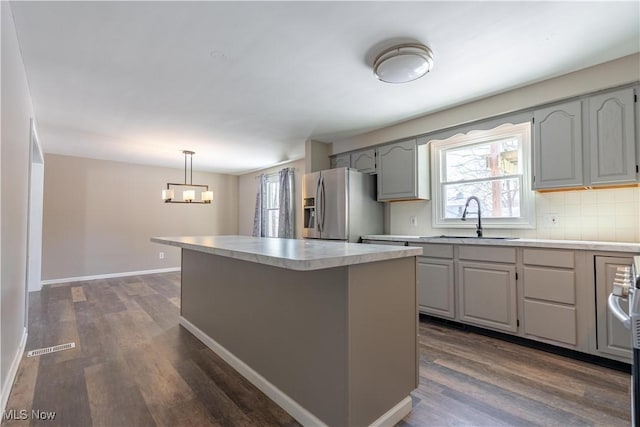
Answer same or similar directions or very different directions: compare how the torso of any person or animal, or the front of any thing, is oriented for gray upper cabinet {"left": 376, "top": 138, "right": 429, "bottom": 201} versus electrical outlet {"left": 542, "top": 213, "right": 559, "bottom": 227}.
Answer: same or similar directions

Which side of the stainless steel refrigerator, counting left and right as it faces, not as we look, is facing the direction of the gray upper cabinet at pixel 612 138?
left

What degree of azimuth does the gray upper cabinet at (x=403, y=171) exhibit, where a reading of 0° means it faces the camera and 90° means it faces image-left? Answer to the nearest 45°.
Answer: approximately 45°

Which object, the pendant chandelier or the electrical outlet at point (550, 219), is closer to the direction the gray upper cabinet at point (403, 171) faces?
the pendant chandelier

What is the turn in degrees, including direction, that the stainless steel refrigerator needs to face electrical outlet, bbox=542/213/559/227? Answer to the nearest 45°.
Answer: approximately 90° to its left

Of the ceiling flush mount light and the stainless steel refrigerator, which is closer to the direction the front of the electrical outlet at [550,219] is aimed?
the ceiling flush mount light

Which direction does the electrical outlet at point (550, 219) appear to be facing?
toward the camera

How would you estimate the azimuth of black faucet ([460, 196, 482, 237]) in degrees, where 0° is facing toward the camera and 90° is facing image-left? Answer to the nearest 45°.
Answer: approximately 45°

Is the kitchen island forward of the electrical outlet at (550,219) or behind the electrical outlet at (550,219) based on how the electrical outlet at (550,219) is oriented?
forward

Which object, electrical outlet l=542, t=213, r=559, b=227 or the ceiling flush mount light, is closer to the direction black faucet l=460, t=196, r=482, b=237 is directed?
the ceiling flush mount light

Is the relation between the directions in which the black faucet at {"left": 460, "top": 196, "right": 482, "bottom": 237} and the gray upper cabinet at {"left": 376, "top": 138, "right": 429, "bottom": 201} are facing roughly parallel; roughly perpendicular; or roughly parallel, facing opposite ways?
roughly parallel
